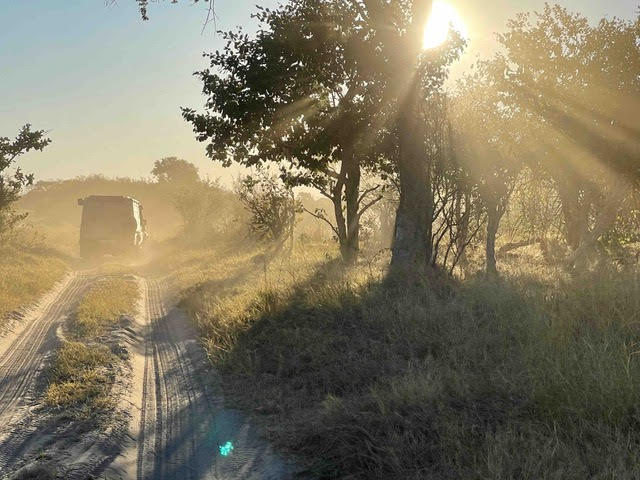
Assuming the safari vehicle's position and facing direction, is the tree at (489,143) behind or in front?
behind

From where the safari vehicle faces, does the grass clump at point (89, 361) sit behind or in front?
behind

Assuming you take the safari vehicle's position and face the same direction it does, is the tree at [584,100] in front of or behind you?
behind

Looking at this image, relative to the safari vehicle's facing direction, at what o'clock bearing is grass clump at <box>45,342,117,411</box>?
The grass clump is roughly at 6 o'clock from the safari vehicle.

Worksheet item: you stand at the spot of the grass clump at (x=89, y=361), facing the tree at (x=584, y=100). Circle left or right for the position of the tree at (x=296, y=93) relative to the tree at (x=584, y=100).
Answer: left

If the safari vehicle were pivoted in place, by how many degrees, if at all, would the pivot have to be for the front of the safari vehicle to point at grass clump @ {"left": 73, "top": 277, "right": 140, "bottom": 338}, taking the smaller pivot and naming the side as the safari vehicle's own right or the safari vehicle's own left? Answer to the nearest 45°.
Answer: approximately 180°

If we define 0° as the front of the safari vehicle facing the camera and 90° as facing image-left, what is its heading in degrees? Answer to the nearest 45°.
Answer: approximately 180°
